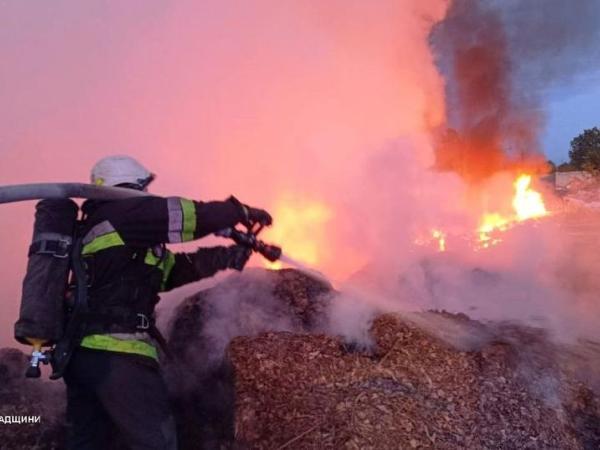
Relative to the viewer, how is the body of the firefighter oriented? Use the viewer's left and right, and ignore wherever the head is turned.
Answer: facing to the right of the viewer

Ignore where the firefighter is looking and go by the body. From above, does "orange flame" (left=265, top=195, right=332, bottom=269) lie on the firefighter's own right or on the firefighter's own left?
on the firefighter's own left

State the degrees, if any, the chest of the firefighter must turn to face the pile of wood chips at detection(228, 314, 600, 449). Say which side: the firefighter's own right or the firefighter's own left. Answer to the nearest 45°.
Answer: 0° — they already face it

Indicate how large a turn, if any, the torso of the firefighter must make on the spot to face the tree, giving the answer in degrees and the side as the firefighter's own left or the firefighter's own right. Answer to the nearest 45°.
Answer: approximately 45° to the firefighter's own left

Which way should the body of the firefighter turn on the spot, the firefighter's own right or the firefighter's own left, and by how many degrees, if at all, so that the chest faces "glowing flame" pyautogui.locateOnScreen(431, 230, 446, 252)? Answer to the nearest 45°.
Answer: approximately 45° to the firefighter's own left

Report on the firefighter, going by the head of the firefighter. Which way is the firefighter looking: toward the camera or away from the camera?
away from the camera
